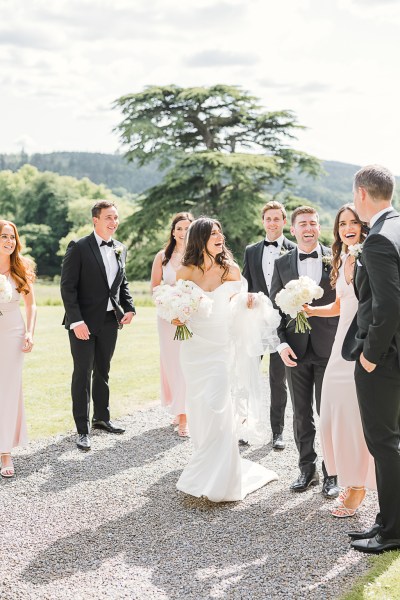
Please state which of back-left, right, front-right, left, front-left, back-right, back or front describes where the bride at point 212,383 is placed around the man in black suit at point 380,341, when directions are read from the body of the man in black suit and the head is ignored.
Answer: front-right

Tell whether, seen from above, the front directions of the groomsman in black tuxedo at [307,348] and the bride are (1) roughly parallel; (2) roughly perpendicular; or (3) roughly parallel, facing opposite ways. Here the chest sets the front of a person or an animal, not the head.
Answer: roughly parallel

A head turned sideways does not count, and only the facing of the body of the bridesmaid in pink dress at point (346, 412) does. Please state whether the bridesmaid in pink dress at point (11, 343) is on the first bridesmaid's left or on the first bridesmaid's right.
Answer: on the first bridesmaid's right

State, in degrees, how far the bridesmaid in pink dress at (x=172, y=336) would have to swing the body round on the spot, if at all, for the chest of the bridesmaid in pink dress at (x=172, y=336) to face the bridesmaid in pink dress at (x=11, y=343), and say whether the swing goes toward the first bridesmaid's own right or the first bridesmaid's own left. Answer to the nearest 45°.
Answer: approximately 90° to the first bridesmaid's own right

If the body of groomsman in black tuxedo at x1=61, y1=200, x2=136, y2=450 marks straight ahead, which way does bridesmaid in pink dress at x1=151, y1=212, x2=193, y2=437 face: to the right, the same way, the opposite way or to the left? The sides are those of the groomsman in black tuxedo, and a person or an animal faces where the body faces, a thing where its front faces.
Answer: the same way

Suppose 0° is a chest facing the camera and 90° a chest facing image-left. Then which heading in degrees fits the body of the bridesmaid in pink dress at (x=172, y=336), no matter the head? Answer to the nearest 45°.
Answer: approximately 315°

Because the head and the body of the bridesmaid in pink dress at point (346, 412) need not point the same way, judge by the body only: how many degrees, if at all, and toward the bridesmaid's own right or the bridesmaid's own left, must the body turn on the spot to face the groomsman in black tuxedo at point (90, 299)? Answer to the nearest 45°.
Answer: approximately 90° to the bridesmaid's own right

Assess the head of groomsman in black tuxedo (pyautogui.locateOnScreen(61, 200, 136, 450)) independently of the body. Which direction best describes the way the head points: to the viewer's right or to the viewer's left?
to the viewer's right

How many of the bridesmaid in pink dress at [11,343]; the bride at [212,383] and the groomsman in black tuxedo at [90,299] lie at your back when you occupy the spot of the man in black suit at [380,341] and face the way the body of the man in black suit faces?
0

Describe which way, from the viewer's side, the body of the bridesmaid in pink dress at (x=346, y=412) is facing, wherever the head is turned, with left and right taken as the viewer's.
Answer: facing the viewer and to the left of the viewer

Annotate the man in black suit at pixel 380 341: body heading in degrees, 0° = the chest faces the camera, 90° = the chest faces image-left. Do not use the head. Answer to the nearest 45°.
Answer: approximately 90°

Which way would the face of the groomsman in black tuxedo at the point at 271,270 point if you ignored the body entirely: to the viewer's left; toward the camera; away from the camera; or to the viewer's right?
toward the camera

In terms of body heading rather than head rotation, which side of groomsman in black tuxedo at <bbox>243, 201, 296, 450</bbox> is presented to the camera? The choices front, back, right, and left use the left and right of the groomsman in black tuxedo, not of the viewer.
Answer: front

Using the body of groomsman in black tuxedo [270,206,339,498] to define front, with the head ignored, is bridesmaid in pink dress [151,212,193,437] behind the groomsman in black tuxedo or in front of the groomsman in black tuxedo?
behind

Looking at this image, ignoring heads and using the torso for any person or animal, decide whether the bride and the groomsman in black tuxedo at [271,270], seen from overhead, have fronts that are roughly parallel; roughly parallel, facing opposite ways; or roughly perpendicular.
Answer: roughly parallel

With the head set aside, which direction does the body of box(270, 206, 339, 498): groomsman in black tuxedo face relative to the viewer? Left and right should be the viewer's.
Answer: facing the viewer

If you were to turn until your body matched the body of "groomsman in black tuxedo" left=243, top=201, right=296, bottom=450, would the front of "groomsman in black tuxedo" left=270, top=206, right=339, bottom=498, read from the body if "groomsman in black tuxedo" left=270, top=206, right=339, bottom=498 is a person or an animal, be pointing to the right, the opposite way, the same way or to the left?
the same way
